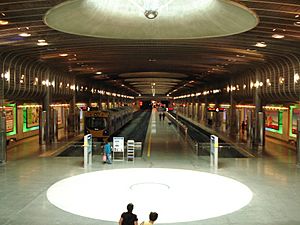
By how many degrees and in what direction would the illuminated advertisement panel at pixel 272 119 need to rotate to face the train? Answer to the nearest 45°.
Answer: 0° — it already faces it

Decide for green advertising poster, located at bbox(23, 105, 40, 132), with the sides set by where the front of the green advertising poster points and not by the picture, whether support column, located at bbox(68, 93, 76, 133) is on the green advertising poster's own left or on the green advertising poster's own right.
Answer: on the green advertising poster's own left

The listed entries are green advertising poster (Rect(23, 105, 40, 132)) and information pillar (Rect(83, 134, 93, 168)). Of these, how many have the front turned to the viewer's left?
0

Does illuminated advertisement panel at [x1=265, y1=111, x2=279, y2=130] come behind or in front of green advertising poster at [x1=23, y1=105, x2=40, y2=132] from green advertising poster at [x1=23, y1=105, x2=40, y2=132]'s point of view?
in front

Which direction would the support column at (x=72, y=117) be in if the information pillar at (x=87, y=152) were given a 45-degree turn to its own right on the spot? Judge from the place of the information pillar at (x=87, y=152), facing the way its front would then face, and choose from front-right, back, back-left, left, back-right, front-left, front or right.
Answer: back-right

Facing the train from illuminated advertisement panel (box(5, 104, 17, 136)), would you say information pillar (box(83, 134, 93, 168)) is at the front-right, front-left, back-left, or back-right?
front-right

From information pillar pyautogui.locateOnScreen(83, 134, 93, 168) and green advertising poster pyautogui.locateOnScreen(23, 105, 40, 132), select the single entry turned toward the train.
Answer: the green advertising poster

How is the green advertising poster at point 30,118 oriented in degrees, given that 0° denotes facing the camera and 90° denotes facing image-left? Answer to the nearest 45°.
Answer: approximately 315°

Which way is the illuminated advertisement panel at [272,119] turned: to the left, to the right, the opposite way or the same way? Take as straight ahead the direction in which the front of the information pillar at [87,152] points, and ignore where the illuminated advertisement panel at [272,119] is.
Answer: to the right

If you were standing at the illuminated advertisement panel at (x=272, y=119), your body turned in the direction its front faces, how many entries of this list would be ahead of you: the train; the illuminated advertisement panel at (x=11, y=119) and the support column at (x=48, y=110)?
3

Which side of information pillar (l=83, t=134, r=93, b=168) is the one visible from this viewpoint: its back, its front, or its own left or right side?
front

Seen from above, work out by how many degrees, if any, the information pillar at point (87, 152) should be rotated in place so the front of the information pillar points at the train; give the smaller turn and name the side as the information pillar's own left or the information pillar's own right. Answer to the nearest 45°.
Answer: approximately 180°

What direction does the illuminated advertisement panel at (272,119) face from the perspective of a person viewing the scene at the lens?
facing the viewer and to the left of the viewer

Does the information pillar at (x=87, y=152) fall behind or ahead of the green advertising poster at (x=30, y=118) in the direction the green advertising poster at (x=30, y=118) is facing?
ahead
